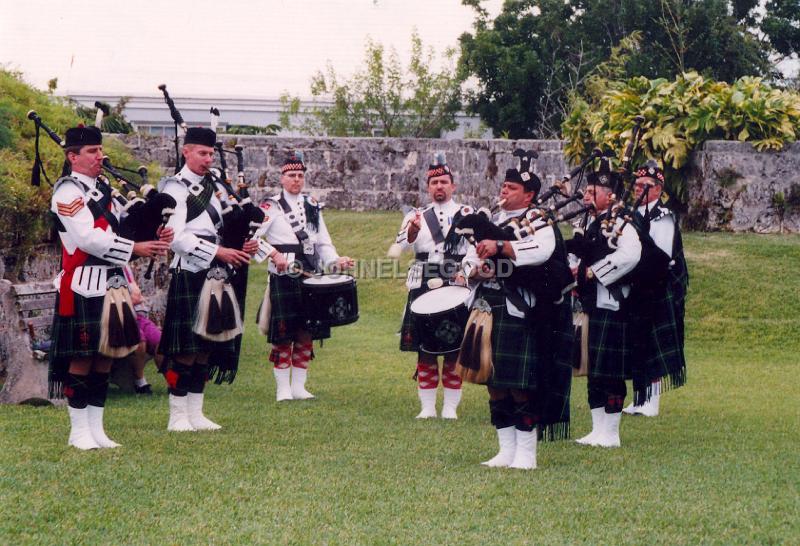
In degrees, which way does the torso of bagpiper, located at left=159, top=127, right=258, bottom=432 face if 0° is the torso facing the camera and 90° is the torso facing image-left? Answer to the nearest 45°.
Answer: approximately 315°

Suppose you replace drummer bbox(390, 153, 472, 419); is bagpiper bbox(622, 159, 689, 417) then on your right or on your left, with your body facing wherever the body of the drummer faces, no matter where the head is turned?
on your left

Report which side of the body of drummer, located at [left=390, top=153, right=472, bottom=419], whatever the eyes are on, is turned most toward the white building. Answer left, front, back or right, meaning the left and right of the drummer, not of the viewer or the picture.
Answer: back

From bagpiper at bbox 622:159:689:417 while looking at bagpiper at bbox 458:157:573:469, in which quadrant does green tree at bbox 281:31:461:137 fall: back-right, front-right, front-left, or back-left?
back-right

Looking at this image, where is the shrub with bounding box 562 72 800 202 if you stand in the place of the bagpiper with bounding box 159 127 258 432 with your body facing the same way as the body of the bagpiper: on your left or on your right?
on your left

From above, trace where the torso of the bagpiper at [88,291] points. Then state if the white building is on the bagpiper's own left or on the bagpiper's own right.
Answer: on the bagpiper's own left

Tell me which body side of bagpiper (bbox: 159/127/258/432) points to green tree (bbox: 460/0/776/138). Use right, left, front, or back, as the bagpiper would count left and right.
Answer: left

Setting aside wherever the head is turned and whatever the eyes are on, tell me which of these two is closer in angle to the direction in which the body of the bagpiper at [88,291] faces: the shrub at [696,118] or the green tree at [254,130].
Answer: the shrub

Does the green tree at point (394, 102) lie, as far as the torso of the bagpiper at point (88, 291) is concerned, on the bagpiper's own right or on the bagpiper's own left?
on the bagpiper's own left
